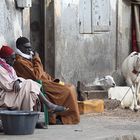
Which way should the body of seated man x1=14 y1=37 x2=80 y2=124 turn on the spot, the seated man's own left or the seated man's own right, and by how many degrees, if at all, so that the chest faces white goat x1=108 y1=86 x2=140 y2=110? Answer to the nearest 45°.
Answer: approximately 45° to the seated man's own left

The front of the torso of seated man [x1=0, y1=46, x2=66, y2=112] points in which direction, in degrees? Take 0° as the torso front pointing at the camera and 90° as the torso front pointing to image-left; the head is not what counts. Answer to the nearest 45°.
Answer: approximately 270°

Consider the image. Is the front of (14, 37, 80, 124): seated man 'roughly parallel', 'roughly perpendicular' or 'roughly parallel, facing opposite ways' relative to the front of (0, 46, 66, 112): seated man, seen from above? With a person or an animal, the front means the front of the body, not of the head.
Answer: roughly parallel

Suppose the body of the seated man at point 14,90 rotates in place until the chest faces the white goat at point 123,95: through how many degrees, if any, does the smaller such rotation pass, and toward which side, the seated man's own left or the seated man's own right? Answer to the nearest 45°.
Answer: approximately 45° to the seated man's own left

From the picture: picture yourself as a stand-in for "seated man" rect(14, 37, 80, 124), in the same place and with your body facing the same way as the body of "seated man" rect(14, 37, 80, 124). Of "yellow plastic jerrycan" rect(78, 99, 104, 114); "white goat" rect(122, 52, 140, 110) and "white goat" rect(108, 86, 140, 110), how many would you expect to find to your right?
0

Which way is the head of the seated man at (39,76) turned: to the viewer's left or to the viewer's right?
to the viewer's right

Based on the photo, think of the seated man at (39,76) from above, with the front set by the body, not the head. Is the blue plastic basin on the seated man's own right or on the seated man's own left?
on the seated man's own right
